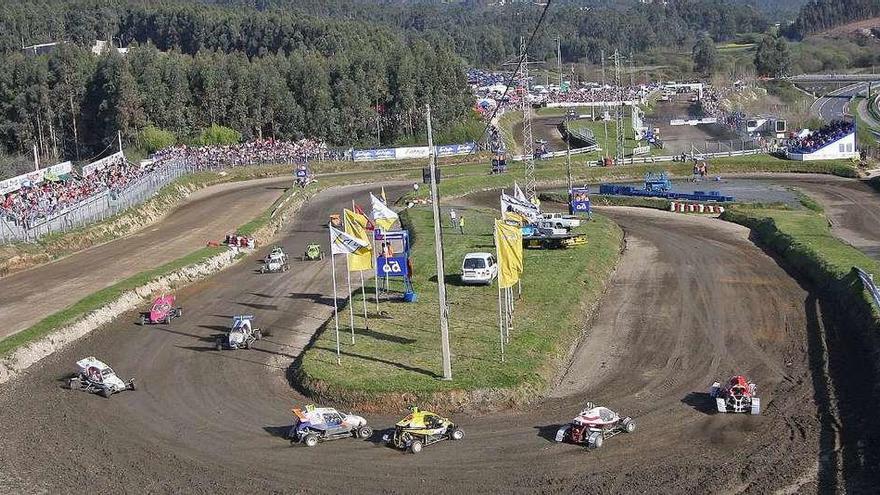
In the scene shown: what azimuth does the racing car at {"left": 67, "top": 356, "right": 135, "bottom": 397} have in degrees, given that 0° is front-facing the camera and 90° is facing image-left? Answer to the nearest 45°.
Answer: approximately 315°

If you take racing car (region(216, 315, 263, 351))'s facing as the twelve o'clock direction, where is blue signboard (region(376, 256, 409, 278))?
The blue signboard is roughly at 7 o'clock from the racing car.

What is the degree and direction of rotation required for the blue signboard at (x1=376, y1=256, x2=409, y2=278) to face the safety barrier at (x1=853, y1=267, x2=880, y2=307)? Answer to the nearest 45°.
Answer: approximately 90° to its left

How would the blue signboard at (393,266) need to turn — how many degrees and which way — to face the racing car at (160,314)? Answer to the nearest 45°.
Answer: approximately 90° to its right

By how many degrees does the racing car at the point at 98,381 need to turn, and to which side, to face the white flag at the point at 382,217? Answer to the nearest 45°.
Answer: approximately 90° to its left

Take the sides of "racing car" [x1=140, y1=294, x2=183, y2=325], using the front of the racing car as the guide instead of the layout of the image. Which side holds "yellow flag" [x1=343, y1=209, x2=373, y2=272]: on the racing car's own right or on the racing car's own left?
on the racing car's own left

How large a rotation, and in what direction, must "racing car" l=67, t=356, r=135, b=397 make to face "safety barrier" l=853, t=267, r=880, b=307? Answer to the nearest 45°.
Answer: approximately 45° to its left

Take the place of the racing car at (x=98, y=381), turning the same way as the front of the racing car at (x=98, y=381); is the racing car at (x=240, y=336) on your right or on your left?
on your left
